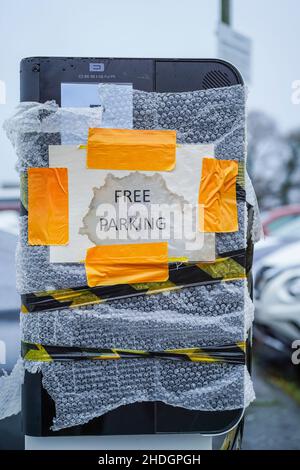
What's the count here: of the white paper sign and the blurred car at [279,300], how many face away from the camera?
0

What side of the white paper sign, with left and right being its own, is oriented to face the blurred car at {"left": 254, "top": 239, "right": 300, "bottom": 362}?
back

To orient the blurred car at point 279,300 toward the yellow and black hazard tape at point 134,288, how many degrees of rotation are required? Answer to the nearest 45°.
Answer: approximately 45° to its left

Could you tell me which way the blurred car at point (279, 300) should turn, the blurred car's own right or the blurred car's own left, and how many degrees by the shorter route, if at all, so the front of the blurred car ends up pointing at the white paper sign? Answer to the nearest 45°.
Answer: approximately 45° to the blurred car's own left

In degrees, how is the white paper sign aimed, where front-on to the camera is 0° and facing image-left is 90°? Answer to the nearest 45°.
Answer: approximately 0°

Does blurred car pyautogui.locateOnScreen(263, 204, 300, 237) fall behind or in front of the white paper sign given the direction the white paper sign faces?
behind

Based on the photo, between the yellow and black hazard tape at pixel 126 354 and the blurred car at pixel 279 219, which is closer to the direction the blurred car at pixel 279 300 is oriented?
the yellow and black hazard tape

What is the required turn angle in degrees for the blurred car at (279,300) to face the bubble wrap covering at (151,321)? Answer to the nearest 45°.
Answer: approximately 45° to its left

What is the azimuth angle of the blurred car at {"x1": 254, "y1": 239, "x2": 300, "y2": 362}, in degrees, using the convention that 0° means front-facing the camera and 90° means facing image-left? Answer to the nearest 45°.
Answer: approximately 45°

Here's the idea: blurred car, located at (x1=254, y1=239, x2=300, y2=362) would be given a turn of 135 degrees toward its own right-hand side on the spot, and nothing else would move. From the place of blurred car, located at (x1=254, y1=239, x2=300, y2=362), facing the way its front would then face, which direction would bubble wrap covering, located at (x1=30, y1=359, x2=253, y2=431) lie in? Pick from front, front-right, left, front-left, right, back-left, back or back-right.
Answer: back
